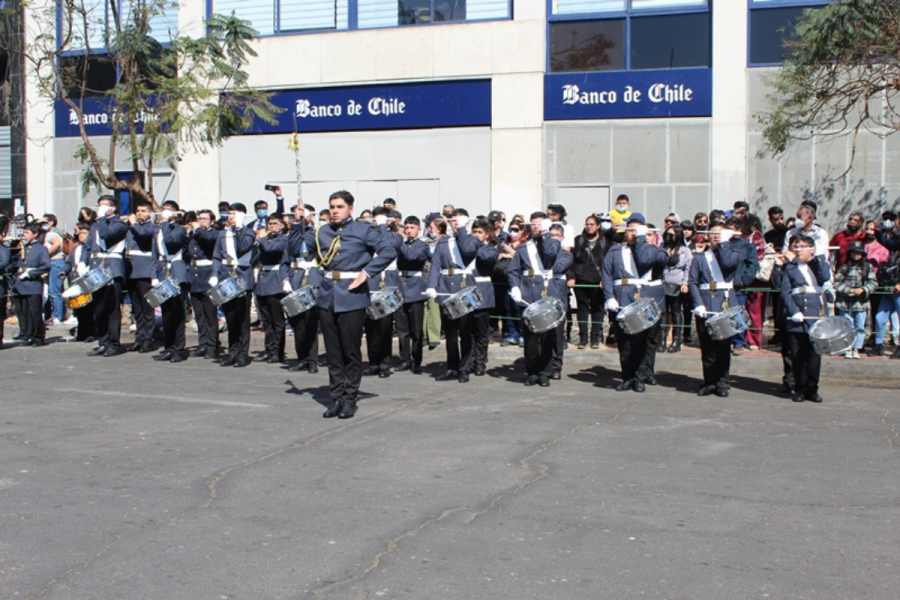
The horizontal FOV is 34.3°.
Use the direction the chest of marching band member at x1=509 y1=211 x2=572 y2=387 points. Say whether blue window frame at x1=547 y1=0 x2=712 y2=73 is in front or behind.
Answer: behind

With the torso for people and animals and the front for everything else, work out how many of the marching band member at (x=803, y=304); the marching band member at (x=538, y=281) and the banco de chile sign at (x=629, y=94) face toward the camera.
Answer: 3

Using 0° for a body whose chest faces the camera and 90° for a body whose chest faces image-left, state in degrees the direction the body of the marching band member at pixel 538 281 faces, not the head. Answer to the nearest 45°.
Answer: approximately 0°

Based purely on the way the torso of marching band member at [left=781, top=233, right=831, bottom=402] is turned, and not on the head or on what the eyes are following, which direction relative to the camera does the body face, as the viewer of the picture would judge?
toward the camera

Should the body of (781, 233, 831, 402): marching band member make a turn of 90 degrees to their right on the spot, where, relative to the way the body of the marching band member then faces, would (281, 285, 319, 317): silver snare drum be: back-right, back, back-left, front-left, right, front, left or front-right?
front

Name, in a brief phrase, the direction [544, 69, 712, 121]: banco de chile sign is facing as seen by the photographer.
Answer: facing the viewer

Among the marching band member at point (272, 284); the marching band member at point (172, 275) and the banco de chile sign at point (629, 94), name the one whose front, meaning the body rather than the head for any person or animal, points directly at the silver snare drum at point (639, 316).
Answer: the banco de chile sign

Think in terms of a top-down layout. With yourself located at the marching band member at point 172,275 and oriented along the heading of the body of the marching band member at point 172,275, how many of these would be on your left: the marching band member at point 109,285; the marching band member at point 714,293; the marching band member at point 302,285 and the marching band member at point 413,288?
3

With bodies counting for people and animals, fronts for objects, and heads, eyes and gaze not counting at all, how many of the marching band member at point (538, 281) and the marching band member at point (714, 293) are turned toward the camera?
2

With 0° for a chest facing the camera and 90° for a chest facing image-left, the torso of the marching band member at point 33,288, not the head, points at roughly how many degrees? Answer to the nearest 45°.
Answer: approximately 45°

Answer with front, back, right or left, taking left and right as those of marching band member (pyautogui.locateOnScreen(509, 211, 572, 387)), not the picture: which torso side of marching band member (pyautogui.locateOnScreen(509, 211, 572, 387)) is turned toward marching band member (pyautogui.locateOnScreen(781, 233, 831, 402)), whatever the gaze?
left
